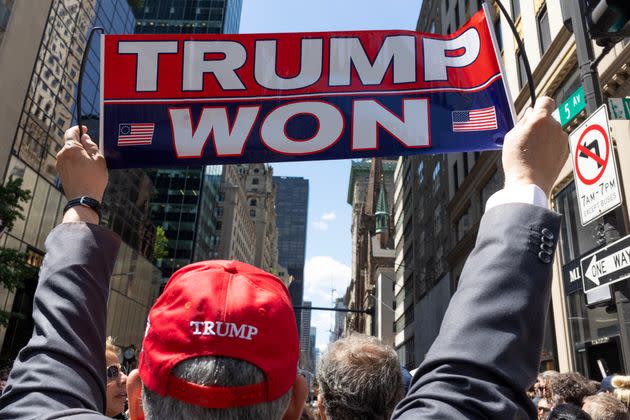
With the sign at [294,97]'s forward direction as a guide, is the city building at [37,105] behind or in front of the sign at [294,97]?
behind

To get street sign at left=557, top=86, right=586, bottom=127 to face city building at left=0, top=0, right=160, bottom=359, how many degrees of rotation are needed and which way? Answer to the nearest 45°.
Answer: approximately 45° to its right

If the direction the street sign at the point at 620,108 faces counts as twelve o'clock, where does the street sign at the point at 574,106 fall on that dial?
the street sign at the point at 574,106 is roughly at 2 o'clock from the street sign at the point at 620,108.

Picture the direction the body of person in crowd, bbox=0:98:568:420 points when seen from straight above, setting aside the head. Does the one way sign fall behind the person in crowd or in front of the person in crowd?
in front

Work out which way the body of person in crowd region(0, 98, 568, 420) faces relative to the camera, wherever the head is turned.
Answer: away from the camera

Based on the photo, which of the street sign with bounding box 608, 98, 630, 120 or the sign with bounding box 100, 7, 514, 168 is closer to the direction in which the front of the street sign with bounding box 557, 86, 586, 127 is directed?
the sign

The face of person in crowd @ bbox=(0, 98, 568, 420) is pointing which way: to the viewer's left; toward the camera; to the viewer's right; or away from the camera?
away from the camera

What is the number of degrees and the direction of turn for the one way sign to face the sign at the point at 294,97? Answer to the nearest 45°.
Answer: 0° — it already faces it
